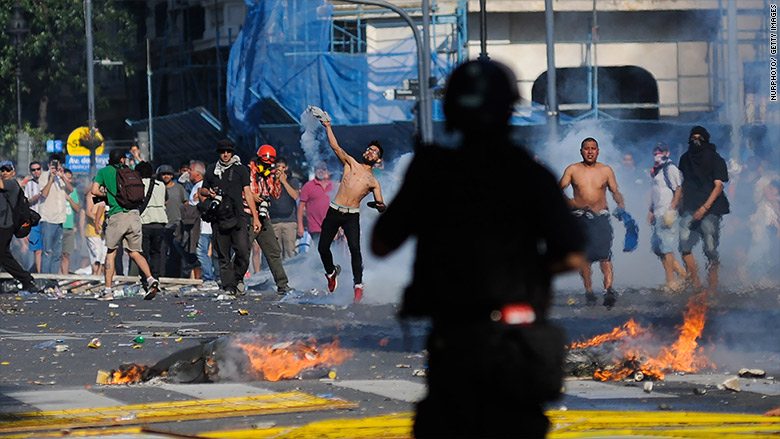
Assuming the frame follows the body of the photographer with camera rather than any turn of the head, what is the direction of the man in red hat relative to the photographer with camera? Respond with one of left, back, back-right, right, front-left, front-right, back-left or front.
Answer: front-left

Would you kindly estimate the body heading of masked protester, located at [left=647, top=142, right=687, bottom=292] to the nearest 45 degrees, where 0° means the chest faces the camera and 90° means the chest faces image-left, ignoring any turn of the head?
approximately 45°

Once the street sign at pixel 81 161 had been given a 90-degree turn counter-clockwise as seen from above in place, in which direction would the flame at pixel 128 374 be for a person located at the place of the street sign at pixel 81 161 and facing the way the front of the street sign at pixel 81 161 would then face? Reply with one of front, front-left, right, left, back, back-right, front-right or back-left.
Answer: right

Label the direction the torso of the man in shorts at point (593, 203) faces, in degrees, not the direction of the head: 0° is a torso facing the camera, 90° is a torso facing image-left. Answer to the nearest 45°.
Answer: approximately 0°

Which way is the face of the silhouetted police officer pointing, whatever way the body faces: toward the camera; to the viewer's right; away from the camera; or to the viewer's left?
away from the camera

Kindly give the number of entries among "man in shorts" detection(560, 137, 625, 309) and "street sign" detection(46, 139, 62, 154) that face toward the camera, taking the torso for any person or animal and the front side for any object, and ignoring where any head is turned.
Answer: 2

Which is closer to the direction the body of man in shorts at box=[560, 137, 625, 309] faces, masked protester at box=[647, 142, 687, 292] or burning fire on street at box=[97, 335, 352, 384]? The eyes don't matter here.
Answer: the burning fire on street

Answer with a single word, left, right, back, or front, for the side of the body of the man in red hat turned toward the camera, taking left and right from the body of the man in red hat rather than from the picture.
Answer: front

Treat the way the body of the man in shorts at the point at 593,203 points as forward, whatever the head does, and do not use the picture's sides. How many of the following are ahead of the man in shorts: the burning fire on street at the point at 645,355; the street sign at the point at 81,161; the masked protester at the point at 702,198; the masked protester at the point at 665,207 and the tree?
1

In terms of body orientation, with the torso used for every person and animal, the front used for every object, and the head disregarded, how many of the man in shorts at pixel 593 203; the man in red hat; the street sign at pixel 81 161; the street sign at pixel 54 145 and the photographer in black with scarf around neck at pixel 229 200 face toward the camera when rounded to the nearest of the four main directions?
5

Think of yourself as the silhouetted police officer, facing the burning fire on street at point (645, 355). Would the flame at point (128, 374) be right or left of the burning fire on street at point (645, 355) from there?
left

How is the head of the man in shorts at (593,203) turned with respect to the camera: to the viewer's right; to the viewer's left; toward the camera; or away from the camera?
toward the camera

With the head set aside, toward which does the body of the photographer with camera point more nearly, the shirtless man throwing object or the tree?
the shirtless man throwing object

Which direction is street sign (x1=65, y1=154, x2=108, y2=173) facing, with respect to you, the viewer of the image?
facing the viewer
